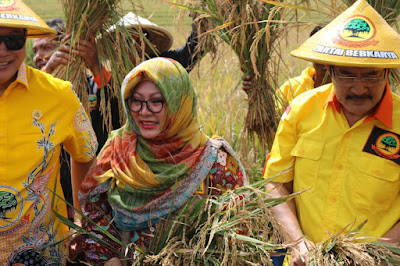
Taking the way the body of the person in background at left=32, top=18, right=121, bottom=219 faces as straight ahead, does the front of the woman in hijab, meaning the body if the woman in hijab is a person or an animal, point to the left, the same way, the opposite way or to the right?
the same way

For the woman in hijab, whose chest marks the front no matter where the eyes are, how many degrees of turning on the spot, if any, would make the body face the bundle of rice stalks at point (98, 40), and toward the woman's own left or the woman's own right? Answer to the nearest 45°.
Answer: approximately 135° to the woman's own right

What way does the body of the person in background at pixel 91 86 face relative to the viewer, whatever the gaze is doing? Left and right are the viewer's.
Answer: facing the viewer and to the left of the viewer

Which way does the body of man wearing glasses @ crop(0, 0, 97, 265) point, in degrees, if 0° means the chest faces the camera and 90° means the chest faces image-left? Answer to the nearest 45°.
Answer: approximately 0°

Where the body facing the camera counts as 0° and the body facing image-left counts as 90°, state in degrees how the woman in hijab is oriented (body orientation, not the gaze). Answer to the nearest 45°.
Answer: approximately 45°

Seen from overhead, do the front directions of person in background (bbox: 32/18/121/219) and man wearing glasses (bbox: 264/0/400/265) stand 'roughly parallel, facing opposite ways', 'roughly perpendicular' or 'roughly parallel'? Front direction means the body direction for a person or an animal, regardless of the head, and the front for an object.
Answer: roughly parallel

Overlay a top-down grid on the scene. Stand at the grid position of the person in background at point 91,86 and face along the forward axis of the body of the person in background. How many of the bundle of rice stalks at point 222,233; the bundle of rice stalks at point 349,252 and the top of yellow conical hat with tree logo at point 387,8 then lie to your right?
0

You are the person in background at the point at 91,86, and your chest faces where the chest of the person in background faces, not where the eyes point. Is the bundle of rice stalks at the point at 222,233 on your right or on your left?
on your left

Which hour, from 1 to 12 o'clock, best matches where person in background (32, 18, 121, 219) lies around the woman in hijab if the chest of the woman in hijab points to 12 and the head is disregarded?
The person in background is roughly at 4 o'clock from the woman in hijab.

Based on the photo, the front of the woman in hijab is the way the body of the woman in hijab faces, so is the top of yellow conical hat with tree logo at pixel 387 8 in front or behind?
behind

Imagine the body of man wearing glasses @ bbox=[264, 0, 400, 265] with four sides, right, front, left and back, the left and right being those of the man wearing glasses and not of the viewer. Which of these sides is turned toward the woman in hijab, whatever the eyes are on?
right

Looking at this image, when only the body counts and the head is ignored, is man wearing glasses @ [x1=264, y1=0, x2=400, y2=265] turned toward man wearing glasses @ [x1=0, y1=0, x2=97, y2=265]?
no

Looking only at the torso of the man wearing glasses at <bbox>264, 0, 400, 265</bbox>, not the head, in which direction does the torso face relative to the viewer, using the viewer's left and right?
facing the viewer
